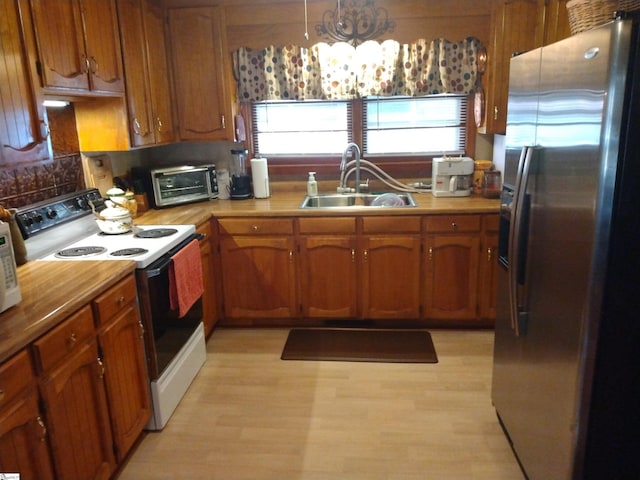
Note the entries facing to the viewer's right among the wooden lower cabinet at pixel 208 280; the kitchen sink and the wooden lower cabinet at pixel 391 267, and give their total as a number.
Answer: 1

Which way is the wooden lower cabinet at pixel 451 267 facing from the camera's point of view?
toward the camera

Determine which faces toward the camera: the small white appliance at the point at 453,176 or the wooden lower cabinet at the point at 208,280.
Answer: the small white appliance

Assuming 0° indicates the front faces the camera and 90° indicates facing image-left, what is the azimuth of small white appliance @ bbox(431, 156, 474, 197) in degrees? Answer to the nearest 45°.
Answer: approximately 0°

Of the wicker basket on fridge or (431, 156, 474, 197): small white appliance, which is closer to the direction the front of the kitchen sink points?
the wicker basket on fridge

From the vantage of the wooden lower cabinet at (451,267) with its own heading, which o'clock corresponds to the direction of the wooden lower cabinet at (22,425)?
the wooden lower cabinet at (22,425) is roughly at 1 o'clock from the wooden lower cabinet at (451,267).

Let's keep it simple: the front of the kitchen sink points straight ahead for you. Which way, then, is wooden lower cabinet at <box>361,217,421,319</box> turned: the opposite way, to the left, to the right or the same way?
the same way

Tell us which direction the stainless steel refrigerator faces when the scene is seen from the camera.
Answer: facing the viewer and to the left of the viewer

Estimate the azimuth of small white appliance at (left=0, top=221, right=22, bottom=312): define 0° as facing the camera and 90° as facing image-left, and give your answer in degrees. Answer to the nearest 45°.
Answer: approximately 315°

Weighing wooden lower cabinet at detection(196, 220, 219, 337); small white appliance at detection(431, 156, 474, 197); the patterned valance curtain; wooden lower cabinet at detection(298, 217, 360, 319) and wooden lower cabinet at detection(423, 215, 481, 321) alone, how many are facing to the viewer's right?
1

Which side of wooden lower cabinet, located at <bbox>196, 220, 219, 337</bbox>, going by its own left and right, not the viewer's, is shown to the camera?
right

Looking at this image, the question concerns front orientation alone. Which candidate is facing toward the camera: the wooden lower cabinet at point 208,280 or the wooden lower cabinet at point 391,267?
the wooden lower cabinet at point 391,267

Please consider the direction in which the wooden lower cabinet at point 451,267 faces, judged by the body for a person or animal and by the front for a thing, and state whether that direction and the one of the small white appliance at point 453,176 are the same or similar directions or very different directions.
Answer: same or similar directions

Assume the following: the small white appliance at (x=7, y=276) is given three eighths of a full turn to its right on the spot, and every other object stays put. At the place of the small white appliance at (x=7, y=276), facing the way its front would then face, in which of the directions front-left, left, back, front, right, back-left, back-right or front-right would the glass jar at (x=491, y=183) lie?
back

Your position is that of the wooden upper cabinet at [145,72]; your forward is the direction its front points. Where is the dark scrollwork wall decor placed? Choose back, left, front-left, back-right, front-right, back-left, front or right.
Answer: front-left

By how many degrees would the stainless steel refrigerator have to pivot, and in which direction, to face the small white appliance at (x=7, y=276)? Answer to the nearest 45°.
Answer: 0° — it already faces it
